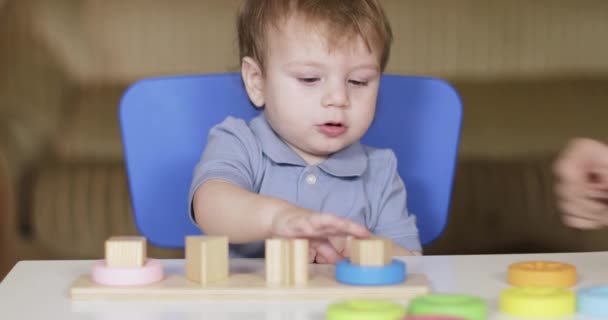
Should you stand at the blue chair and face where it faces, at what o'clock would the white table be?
The white table is roughly at 12 o'clock from the blue chair.

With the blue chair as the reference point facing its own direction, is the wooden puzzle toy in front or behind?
in front

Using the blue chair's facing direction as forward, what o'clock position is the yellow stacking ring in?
The yellow stacking ring is roughly at 11 o'clock from the blue chair.

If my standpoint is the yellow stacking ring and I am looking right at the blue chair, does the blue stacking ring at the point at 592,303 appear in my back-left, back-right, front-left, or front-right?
back-right

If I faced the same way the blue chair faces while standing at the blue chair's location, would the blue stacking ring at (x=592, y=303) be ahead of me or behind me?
ahead

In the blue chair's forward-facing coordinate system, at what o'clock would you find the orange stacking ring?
The orange stacking ring is roughly at 11 o'clock from the blue chair.

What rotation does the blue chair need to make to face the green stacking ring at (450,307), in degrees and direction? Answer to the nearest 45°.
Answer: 0° — it already faces it

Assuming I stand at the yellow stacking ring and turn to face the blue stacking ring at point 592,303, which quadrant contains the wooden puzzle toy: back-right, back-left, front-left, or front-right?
back-left

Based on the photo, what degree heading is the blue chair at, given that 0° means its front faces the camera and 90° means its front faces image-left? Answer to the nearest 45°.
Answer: approximately 0°
